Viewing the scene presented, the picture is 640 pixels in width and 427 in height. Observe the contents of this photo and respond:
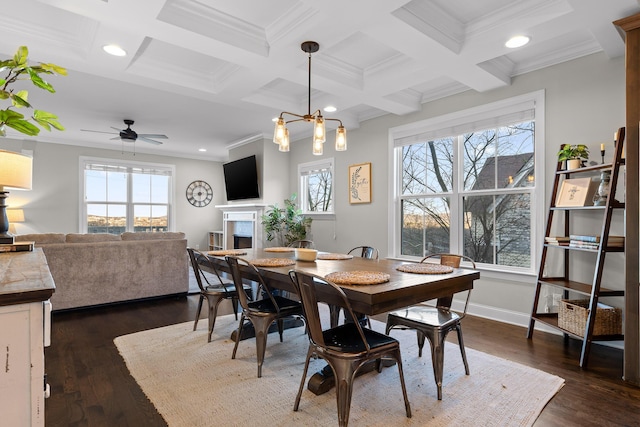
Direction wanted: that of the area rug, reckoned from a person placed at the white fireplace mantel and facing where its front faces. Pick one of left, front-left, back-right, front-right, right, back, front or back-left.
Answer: front-left

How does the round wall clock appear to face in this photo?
toward the camera

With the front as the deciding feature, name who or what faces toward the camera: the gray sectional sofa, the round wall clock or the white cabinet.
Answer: the round wall clock

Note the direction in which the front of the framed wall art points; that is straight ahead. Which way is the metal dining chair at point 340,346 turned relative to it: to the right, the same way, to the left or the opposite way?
the opposite way

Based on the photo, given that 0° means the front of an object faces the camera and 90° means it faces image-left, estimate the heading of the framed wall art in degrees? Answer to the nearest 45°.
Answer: approximately 45°

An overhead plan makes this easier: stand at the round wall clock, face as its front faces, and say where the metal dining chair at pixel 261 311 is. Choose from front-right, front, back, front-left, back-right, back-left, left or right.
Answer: front

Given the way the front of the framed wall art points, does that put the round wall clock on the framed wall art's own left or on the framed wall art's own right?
on the framed wall art's own right

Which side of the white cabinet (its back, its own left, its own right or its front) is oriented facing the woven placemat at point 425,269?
front

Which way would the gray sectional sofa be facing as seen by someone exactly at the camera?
facing away from the viewer

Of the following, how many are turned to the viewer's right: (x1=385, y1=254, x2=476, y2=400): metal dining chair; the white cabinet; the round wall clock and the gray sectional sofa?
1

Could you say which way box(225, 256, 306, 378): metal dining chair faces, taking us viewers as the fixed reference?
facing away from the viewer and to the right of the viewer

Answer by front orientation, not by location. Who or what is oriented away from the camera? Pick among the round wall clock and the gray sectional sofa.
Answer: the gray sectional sofa

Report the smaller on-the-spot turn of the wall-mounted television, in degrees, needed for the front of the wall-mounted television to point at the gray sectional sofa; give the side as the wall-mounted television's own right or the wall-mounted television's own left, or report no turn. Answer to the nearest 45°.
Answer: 0° — it already faces it

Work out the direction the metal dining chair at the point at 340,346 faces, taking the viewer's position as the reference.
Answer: facing away from the viewer and to the right of the viewer

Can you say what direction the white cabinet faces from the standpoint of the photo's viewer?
facing to the right of the viewer

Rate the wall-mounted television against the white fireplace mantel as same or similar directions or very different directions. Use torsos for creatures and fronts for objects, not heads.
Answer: same or similar directions

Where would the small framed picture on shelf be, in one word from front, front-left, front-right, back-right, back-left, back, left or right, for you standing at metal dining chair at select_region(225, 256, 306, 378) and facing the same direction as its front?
front-right

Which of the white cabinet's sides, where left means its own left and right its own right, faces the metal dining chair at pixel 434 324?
front

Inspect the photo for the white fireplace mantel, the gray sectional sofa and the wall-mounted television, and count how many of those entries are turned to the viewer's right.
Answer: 0
